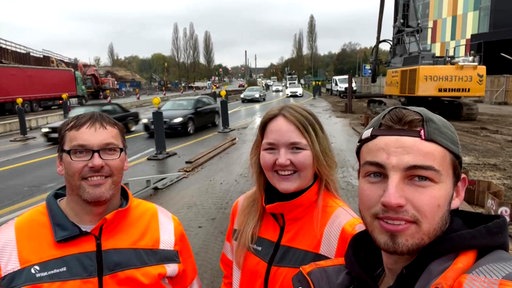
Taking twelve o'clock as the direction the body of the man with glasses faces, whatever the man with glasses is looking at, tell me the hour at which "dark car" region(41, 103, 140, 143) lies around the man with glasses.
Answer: The dark car is roughly at 6 o'clock from the man with glasses.

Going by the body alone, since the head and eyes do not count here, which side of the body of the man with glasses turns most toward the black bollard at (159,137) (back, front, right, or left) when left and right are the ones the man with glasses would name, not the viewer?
back

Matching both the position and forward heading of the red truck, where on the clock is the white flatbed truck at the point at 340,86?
The white flatbed truck is roughly at 2 o'clock from the red truck.

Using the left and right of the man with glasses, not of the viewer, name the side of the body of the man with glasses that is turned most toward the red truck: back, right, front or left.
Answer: back

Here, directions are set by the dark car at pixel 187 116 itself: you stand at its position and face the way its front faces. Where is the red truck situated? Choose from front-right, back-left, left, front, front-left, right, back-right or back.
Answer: right

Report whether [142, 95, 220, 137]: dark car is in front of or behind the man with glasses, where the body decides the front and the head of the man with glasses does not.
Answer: behind

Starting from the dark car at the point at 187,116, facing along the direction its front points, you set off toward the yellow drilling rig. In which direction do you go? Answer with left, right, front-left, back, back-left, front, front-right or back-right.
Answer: back-left

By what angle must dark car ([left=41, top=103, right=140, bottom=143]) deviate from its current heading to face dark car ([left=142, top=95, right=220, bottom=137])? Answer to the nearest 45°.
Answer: approximately 135° to its left

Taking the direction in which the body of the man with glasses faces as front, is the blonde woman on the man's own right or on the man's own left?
on the man's own left

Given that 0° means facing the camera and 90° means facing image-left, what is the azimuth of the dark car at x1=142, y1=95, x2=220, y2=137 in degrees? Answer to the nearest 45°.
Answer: approximately 45°

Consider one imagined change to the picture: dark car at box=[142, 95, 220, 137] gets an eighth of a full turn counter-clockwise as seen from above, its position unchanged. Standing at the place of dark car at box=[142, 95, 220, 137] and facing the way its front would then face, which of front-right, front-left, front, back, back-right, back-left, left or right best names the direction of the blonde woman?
front

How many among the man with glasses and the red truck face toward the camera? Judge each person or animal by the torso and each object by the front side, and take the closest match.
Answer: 1

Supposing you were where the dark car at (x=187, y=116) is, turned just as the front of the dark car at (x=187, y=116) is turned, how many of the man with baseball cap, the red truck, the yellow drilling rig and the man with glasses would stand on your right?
1

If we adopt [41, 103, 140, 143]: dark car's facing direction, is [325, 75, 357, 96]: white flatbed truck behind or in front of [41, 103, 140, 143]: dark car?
behind
